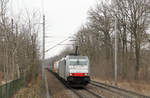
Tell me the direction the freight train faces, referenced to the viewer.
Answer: facing the viewer
